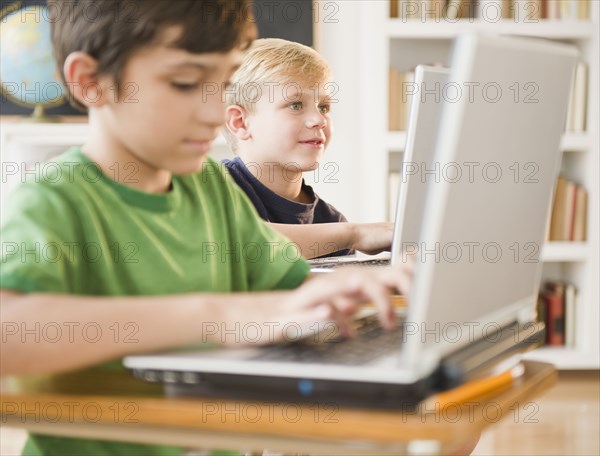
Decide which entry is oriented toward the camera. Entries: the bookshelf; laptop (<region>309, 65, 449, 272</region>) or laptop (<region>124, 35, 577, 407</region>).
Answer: the bookshelf

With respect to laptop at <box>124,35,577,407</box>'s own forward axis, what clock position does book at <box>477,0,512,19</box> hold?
The book is roughly at 2 o'clock from the laptop.

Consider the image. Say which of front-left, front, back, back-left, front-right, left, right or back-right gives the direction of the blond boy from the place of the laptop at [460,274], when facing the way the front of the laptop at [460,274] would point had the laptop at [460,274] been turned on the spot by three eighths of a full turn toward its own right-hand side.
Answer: left

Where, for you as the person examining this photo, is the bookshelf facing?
facing the viewer

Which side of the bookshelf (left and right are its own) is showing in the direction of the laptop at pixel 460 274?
front

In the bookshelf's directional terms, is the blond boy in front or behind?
in front

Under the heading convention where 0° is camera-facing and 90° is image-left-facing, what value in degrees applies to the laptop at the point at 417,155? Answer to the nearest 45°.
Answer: approximately 135°

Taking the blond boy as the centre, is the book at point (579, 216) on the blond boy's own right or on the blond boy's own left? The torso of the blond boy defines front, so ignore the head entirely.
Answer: on the blond boy's own left

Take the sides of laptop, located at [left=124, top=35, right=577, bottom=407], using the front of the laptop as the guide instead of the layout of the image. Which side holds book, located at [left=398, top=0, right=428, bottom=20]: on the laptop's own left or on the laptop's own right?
on the laptop's own right

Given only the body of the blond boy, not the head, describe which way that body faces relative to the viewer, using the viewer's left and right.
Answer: facing the viewer and to the right of the viewer
